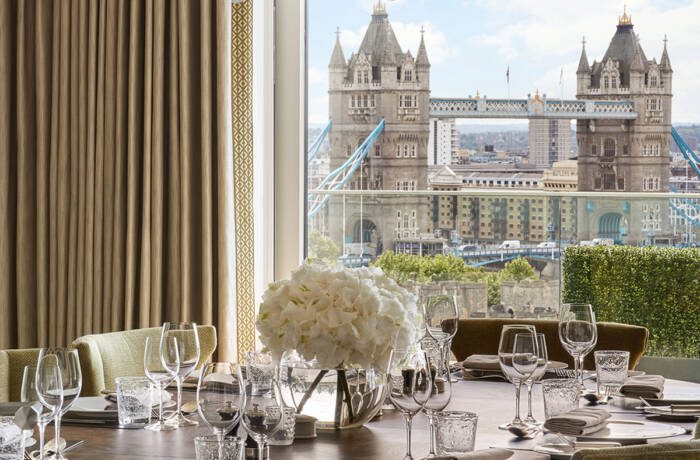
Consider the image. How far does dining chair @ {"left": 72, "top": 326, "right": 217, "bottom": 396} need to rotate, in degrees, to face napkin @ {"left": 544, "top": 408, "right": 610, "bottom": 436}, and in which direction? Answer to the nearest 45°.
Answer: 0° — it already faces it

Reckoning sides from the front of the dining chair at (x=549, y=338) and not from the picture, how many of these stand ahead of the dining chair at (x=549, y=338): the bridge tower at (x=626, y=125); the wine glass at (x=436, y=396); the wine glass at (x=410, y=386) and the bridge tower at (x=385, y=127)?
2

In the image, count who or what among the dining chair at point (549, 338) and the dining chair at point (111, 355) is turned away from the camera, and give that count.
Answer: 0

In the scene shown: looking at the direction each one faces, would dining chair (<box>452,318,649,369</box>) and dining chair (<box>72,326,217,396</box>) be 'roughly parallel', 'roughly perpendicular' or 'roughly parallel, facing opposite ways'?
roughly perpendicular

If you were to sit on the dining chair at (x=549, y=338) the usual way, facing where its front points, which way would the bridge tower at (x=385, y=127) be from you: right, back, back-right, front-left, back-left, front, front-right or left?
back-right

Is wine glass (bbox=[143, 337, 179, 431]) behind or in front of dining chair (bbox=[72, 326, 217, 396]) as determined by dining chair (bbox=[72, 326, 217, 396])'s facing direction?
in front

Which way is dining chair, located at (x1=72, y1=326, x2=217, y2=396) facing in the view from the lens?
facing the viewer and to the right of the viewer

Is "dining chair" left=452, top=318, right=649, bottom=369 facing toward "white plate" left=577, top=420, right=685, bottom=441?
yes

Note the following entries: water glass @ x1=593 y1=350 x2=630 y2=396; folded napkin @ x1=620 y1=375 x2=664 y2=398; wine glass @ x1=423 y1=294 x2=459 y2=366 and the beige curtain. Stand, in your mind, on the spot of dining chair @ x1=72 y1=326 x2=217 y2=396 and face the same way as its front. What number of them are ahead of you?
3

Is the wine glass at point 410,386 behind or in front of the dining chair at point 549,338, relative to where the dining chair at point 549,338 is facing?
in front

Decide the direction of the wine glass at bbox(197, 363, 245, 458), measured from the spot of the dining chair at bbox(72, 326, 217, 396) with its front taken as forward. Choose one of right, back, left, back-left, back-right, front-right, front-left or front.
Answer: front-right

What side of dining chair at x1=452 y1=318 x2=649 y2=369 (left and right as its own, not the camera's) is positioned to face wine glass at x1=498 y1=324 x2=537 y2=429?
front
